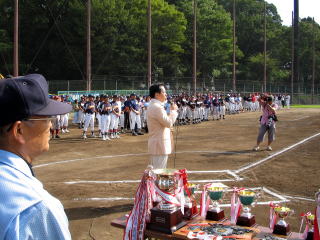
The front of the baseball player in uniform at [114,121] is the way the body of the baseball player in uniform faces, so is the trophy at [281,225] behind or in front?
in front

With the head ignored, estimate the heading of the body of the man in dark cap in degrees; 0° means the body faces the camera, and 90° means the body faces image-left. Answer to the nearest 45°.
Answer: approximately 225°

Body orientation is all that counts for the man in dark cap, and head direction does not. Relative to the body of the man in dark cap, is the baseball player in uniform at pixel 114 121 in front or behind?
in front

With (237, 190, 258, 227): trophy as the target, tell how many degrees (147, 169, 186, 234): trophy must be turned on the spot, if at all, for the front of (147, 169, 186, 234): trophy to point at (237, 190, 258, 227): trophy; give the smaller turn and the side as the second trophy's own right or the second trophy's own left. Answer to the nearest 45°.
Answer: approximately 135° to the second trophy's own left

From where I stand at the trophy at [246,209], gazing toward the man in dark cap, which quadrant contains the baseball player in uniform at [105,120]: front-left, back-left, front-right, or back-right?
back-right

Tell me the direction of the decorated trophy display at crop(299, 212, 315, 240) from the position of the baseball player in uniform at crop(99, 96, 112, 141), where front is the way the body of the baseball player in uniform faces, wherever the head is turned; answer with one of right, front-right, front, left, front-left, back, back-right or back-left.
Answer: front-right

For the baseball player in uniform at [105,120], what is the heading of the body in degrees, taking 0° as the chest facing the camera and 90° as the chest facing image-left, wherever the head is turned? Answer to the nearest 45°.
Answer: approximately 315°

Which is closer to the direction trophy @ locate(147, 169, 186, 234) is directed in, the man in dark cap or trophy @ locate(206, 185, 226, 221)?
the man in dark cap

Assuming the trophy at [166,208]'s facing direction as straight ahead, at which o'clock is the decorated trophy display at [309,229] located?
The decorated trophy display is roughly at 8 o'clock from the trophy.
